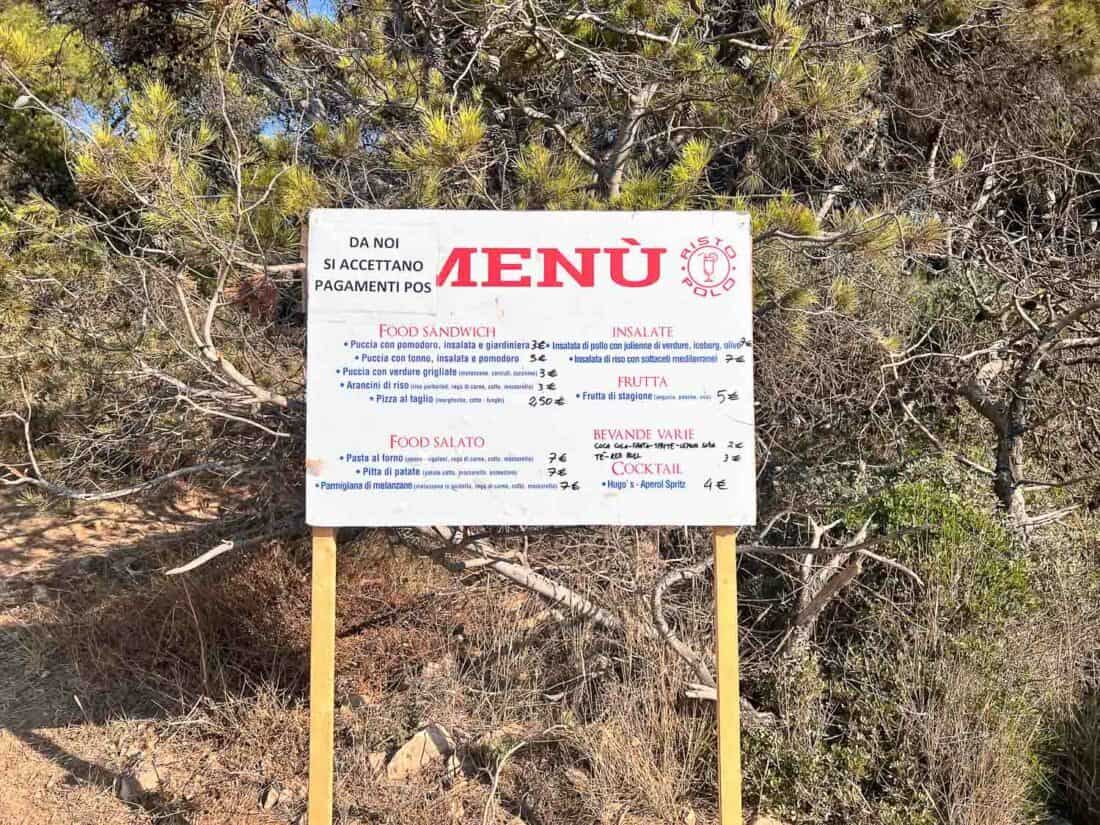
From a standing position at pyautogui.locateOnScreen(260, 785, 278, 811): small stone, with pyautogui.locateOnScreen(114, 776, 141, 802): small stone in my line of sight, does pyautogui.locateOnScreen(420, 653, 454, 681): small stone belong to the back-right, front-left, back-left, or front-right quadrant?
back-right

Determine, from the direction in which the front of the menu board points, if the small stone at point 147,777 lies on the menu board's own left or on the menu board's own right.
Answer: on the menu board's own right

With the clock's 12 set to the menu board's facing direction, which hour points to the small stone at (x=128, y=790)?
The small stone is roughly at 4 o'clock from the menu board.

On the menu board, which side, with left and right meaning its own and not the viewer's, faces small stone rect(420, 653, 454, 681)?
back

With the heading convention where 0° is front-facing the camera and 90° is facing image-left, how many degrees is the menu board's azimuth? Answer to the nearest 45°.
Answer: approximately 0°
